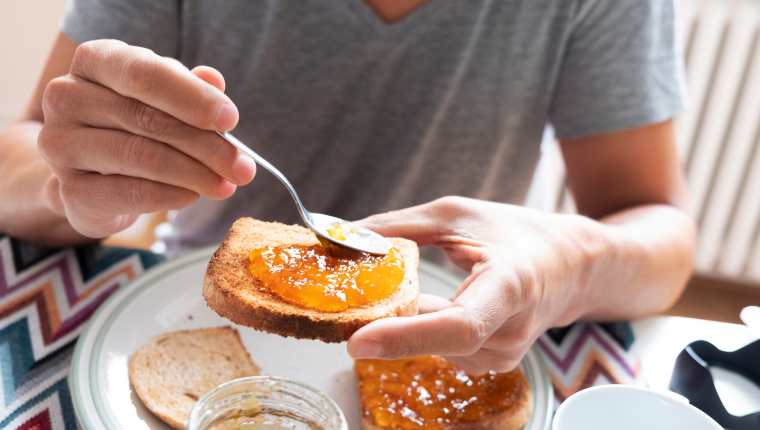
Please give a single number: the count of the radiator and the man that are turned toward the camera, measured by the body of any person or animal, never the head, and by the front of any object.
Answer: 2

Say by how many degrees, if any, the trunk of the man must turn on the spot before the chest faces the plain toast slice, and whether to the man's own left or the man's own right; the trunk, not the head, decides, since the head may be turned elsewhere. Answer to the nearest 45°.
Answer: approximately 45° to the man's own right

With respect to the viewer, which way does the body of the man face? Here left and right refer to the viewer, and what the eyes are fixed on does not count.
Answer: facing the viewer

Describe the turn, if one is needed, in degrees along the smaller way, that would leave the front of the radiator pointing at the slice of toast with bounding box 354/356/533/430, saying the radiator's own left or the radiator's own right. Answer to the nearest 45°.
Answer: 0° — it already faces it

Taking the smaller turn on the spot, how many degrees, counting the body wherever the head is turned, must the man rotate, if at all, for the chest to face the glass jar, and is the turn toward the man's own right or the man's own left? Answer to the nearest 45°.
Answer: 0° — they already face it

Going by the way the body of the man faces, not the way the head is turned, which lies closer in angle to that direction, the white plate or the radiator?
the white plate

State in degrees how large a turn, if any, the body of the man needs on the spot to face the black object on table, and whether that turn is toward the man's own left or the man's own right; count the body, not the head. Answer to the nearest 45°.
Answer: approximately 45° to the man's own left

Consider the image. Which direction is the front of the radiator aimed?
toward the camera

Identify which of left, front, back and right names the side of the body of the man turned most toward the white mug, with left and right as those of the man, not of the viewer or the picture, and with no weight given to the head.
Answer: front
